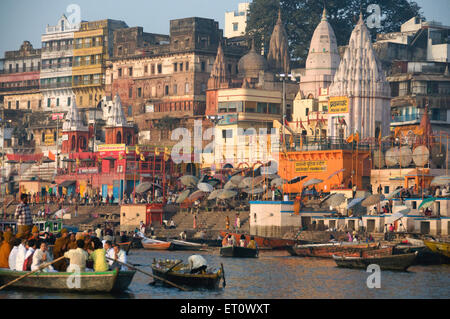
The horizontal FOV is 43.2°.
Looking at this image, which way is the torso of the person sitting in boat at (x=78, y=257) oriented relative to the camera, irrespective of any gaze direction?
away from the camera

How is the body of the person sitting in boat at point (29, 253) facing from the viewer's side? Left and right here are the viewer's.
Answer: facing away from the viewer
